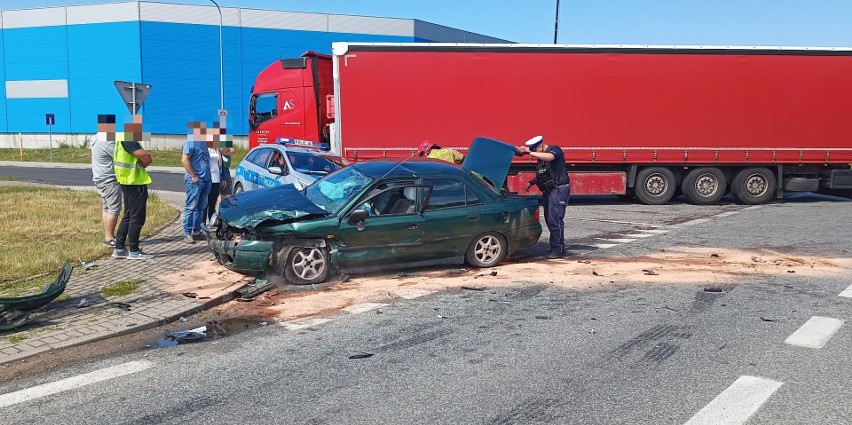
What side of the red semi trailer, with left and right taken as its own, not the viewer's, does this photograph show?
left

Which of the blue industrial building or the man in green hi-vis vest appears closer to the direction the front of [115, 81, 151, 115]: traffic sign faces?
the blue industrial building

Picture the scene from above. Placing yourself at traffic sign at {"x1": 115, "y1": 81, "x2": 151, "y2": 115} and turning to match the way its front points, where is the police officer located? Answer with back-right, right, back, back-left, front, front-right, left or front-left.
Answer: back-right

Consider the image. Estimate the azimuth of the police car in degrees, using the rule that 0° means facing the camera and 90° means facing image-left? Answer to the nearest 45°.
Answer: approximately 315°

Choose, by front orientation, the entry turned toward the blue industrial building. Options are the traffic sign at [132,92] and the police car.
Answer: the traffic sign

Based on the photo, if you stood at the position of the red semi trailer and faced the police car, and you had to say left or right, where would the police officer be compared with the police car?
left

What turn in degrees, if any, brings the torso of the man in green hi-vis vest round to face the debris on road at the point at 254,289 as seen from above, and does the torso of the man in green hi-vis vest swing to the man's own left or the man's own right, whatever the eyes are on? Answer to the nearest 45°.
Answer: approximately 45° to the man's own right

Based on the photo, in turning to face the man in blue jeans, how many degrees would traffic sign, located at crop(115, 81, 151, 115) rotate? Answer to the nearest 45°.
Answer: approximately 135° to its right

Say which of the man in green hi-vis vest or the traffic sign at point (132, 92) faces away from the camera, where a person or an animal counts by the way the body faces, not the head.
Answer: the traffic sign

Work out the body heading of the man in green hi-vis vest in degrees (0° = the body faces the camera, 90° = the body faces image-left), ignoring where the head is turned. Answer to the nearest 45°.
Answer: approximately 270°

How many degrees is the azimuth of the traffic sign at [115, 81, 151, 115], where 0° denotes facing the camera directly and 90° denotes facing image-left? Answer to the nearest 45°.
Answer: approximately 180°

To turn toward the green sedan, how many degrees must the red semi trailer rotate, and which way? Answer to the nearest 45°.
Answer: approximately 90° to its left
